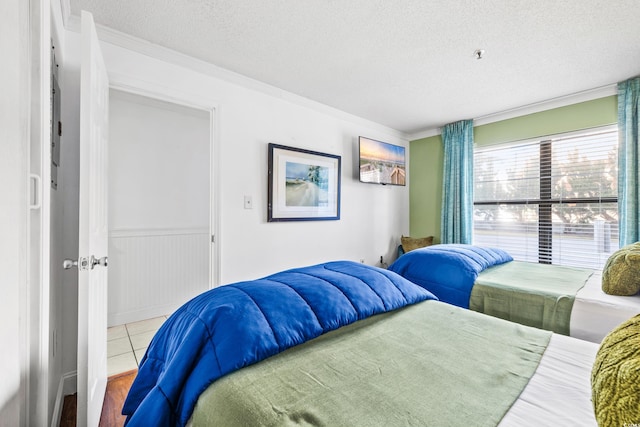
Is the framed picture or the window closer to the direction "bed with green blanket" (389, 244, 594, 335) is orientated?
the framed picture

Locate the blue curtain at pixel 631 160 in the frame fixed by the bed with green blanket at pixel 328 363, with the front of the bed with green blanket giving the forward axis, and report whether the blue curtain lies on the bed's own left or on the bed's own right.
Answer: on the bed's own right

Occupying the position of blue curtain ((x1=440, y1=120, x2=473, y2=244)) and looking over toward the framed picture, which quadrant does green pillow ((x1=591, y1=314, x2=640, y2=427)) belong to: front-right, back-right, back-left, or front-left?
front-left

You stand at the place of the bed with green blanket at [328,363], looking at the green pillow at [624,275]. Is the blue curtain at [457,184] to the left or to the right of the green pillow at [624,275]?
left

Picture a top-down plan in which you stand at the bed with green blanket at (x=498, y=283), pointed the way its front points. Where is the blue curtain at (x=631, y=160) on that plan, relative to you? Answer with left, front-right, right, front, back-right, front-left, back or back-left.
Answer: back-right

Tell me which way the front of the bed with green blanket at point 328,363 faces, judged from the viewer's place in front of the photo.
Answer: facing away from the viewer and to the left of the viewer

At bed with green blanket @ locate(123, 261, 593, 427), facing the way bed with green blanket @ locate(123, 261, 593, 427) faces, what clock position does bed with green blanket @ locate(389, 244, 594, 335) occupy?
bed with green blanket @ locate(389, 244, 594, 335) is roughly at 3 o'clock from bed with green blanket @ locate(123, 261, 593, 427).

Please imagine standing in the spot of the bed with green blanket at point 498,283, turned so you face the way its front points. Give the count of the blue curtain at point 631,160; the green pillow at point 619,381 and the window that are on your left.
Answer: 1

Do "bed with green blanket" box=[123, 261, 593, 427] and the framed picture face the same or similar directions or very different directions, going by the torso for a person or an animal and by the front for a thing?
very different directions

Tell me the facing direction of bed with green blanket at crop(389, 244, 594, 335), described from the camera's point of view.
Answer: facing to the left of the viewer

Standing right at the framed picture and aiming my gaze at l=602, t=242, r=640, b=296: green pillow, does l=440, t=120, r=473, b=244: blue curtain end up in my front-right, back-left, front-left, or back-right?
front-left

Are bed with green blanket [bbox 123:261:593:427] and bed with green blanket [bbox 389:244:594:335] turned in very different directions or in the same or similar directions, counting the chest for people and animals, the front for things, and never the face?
same or similar directions

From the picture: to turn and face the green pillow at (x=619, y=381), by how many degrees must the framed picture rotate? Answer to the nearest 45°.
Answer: approximately 45° to its right

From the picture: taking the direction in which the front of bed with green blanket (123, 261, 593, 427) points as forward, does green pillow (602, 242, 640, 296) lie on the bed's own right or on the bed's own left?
on the bed's own right

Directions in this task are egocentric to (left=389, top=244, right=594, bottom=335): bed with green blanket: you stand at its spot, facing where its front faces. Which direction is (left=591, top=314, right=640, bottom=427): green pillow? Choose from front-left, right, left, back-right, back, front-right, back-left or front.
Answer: left

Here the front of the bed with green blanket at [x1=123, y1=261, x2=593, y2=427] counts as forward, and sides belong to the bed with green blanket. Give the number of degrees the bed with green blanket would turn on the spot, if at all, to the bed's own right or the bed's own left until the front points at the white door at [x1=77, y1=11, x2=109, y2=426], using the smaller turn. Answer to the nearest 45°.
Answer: approximately 45° to the bed's own left

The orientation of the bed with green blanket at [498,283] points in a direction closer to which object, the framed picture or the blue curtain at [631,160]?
the framed picture

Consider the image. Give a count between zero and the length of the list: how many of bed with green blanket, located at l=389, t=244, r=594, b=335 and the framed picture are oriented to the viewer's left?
1

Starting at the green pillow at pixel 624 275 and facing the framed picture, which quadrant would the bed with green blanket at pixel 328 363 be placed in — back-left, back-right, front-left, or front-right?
front-left

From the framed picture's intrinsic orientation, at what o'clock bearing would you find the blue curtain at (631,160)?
The blue curtain is roughly at 11 o'clock from the framed picture.
